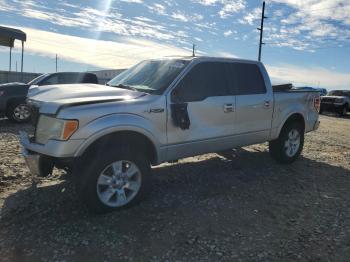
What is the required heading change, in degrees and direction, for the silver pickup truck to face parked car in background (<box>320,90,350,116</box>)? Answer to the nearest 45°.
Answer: approximately 180°

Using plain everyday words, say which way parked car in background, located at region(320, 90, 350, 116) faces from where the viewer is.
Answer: facing the viewer and to the left of the viewer

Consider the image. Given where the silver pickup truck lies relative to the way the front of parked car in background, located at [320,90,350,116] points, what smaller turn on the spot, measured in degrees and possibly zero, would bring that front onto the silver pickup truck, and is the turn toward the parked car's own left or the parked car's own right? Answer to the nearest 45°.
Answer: approximately 45° to the parked car's own left

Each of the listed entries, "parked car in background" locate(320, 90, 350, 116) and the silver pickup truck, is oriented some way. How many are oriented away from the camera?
0

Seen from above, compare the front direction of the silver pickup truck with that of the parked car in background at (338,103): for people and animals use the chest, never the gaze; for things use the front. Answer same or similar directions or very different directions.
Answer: same or similar directions
